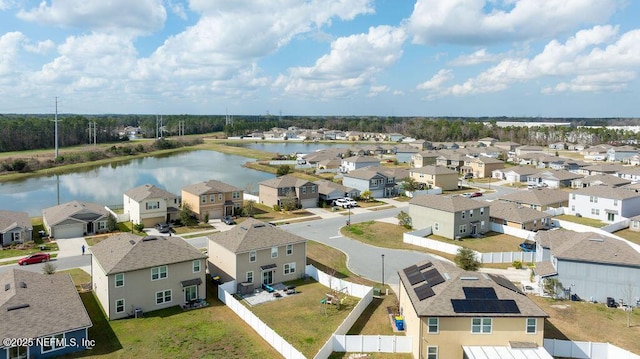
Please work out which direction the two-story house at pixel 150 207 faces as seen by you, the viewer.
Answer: facing the viewer and to the right of the viewer

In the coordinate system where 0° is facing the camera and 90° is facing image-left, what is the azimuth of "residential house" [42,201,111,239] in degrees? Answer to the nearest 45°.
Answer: approximately 0°

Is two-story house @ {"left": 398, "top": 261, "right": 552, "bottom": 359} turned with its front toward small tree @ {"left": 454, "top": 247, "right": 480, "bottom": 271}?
yes

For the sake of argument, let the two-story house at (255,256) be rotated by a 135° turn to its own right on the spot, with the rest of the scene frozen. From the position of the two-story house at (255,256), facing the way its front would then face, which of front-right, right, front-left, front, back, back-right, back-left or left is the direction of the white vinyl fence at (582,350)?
front-right

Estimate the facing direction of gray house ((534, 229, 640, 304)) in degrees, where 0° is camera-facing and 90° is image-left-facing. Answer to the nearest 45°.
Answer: approximately 90°

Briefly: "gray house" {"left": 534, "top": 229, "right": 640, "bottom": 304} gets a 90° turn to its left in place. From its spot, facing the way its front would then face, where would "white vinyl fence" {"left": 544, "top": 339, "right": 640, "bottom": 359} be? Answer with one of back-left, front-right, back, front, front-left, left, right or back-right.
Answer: front

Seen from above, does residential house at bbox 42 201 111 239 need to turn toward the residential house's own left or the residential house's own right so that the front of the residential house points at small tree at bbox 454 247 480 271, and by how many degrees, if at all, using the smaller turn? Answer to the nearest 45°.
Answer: approximately 45° to the residential house's own left

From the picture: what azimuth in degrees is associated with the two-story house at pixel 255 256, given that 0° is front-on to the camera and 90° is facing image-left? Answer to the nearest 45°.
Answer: approximately 135°

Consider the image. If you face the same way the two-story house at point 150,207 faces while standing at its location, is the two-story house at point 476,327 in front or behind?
in front

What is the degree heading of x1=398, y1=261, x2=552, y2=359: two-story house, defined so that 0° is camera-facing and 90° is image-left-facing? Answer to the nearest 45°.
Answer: approximately 180°

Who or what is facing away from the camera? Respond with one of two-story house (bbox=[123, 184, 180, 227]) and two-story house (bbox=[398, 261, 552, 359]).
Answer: two-story house (bbox=[398, 261, 552, 359])

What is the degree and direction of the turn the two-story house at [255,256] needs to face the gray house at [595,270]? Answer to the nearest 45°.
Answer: approximately 135° to its right
